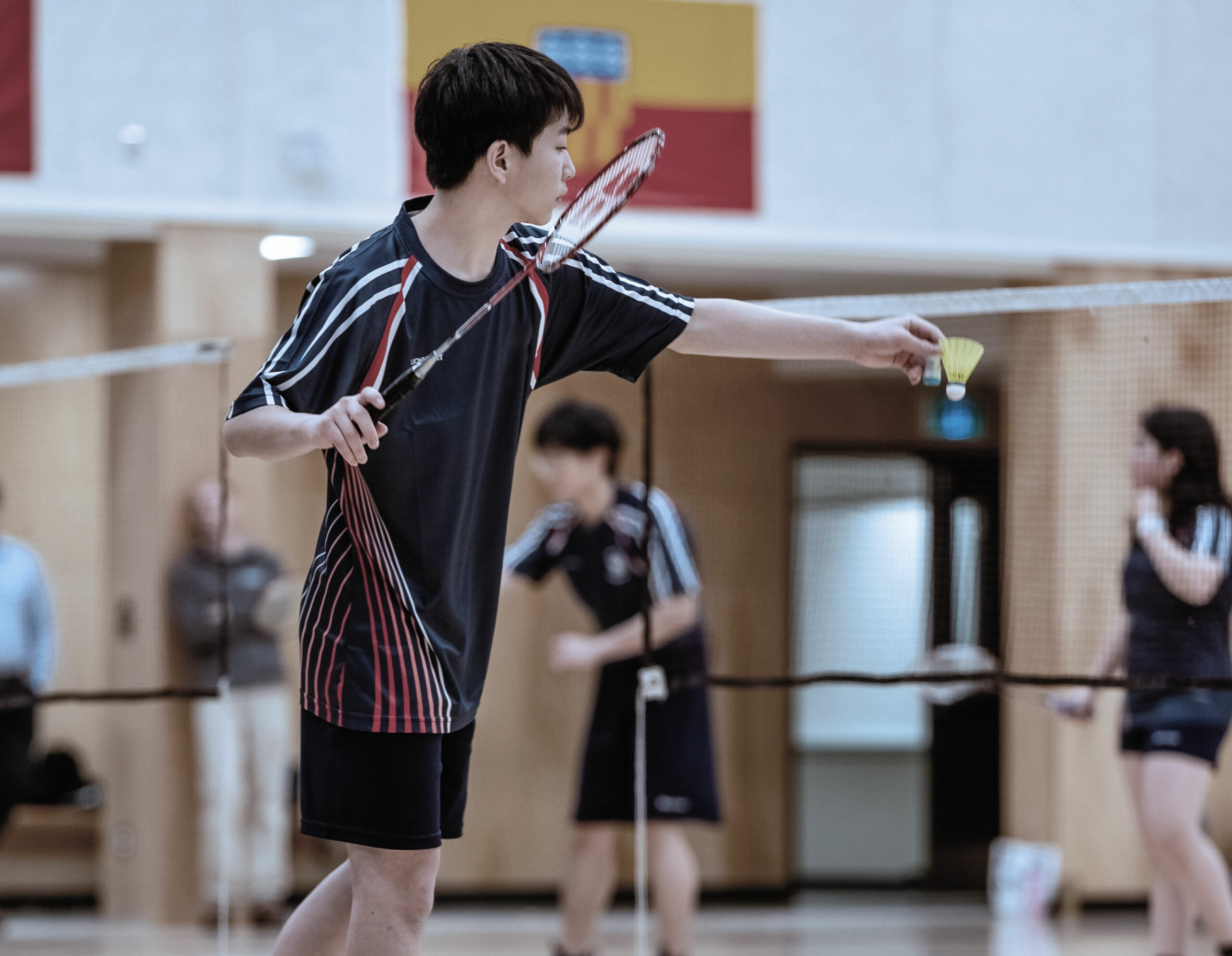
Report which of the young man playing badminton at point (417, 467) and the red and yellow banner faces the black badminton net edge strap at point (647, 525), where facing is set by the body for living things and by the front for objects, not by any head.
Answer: the red and yellow banner

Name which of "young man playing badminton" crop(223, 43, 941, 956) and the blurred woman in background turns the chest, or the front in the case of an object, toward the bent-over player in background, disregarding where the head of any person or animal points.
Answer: the blurred woman in background

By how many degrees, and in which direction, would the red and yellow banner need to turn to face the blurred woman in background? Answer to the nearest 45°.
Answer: approximately 45° to its left

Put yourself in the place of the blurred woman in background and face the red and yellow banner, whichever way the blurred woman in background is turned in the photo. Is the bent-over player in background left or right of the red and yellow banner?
left

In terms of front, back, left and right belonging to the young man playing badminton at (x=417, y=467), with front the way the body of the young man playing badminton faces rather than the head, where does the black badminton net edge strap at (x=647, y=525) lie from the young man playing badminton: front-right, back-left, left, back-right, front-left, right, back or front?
back-left

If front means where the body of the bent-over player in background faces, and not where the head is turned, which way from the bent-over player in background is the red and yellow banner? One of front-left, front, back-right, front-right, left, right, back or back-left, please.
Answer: back-right

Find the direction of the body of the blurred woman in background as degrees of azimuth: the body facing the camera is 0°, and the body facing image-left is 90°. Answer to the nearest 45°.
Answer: approximately 90°

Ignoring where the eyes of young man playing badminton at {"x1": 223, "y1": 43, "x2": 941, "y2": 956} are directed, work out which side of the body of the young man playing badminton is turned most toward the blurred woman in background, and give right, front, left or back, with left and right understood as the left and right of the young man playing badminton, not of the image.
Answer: left
